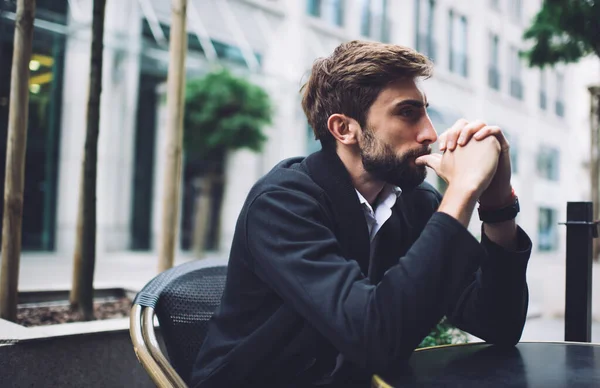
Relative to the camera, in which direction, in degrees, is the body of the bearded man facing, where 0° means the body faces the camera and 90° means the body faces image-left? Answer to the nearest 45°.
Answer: approximately 315°

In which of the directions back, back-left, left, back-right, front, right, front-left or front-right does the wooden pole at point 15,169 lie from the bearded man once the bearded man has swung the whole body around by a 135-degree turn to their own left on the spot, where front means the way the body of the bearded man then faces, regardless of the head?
front-left

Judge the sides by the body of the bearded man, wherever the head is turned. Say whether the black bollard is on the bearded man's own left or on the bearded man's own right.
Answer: on the bearded man's own left

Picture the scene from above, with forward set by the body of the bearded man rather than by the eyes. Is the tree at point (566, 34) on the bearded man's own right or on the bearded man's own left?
on the bearded man's own left

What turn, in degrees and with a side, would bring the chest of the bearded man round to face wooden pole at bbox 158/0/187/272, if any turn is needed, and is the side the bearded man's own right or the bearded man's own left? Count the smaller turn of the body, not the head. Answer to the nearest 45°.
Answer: approximately 180°

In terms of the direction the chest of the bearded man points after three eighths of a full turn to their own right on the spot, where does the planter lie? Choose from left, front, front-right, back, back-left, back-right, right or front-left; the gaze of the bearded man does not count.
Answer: front-right

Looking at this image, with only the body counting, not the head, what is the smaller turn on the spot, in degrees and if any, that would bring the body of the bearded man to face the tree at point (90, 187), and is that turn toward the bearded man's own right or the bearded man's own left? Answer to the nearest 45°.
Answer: approximately 180°

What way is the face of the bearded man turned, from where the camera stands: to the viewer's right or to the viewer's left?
to the viewer's right
